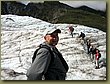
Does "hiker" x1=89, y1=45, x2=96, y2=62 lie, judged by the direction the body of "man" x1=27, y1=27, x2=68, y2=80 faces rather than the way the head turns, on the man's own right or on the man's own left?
on the man's own left

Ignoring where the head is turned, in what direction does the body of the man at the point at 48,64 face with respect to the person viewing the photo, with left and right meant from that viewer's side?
facing the viewer and to the right of the viewer
